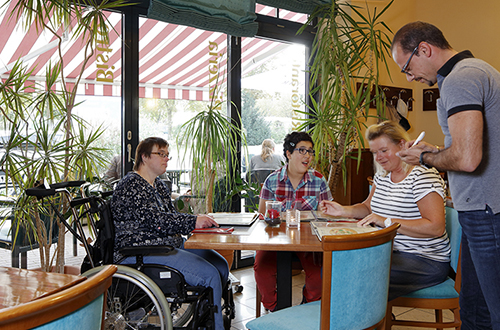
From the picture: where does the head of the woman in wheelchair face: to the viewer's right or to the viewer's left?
to the viewer's right

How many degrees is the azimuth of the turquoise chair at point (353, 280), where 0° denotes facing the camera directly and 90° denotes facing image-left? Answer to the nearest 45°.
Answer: approximately 135°

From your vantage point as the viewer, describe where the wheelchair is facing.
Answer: facing to the right of the viewer

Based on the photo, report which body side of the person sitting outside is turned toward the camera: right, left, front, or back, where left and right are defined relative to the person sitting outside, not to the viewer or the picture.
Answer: back

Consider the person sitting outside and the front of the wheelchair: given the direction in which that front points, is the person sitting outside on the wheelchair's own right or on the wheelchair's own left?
on the wheelchair's own left

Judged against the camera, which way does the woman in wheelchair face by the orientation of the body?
to the viewer's right

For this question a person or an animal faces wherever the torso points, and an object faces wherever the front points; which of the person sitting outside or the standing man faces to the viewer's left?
the standing man

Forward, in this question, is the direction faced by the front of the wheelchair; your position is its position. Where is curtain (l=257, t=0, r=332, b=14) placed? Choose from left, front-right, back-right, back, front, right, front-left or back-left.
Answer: front-left

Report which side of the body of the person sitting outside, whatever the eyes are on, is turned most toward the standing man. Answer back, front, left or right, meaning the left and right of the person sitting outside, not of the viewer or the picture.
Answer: back

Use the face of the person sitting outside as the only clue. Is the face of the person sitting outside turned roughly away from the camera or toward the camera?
away from the camera

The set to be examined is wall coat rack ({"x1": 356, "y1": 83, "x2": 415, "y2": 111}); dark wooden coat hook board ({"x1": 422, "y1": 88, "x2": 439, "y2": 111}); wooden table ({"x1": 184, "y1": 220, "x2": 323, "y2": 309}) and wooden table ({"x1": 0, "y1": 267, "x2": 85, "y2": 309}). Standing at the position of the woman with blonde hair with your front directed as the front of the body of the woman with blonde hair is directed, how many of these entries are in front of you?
2

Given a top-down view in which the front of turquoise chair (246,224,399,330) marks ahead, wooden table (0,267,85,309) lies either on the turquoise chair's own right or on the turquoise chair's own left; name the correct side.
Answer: on the turquoise chair's own left

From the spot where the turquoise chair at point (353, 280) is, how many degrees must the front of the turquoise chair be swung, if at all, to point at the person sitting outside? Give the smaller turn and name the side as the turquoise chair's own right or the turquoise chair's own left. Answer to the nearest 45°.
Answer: approximately 45° to the turquoise chair's own right

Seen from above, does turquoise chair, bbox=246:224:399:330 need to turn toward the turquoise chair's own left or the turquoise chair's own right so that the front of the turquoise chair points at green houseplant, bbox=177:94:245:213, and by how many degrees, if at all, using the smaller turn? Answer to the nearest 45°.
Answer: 0° — it already faces it

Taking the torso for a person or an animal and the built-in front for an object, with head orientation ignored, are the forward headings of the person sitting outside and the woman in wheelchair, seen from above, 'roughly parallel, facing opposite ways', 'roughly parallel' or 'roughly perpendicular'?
roughly perpendicular
